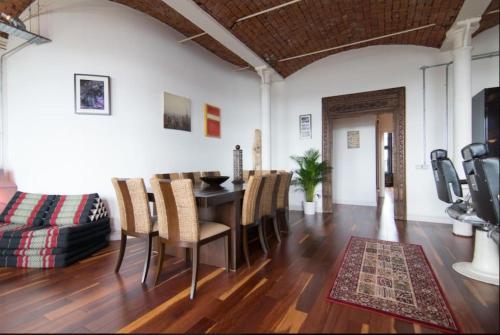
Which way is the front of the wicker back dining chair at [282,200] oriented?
to the viewer's left

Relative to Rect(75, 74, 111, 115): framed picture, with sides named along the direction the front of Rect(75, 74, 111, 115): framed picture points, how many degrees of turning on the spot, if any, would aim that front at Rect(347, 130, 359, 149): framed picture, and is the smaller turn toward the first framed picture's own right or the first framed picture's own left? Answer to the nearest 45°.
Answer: approximately 90° to the first framed picture's own left

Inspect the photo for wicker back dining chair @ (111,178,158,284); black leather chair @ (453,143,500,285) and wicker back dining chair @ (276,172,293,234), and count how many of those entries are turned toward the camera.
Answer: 0

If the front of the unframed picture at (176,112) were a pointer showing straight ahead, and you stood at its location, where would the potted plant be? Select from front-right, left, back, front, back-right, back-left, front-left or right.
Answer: front-left

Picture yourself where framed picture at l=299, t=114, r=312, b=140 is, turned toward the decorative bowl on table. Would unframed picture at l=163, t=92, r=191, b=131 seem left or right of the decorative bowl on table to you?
right

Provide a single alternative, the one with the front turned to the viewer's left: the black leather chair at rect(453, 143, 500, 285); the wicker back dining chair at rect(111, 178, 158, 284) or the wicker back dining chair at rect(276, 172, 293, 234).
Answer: the wicker back dining chair at rect(276, 172, 293, 234)

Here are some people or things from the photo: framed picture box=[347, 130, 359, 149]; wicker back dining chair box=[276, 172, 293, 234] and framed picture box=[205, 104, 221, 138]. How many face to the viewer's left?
1

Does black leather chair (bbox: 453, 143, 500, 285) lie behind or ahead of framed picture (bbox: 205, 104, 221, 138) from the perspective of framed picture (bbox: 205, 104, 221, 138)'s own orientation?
ahead

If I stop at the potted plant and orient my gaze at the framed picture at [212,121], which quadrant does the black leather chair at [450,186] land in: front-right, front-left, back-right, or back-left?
back-left

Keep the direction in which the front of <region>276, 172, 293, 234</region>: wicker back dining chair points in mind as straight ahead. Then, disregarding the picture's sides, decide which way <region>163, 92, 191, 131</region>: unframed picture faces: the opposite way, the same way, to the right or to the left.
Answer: the opposite way

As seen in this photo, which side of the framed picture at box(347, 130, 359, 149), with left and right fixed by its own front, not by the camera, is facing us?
front

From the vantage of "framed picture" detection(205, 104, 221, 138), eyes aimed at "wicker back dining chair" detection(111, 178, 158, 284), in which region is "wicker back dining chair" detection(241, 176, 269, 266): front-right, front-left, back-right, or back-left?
front-left

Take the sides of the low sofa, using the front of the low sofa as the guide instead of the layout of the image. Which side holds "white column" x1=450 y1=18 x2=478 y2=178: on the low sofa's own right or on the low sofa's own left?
on the low sofa's own left

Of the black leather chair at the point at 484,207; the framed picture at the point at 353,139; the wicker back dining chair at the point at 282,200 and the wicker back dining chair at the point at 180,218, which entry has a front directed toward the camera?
the framed picture

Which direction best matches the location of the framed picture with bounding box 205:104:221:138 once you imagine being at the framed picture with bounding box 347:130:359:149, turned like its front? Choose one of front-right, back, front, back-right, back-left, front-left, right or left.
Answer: front-right

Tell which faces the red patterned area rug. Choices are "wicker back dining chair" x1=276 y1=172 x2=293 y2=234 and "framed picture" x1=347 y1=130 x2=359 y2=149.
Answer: the framed picture

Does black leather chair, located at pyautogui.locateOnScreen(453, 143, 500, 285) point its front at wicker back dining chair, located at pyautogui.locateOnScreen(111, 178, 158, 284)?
no

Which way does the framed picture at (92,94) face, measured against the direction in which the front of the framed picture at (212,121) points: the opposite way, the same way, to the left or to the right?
the same way
